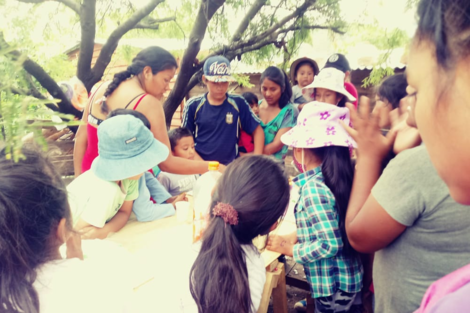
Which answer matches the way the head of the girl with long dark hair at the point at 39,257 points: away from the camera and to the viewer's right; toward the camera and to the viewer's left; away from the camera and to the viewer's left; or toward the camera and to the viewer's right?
away from the camera and to the viewer's right

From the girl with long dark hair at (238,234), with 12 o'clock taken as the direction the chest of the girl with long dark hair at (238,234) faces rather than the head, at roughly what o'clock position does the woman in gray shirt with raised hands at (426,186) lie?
the woman in gray shirt with raised hands at (426,186) is roughly at 2 o'clock from the girl with long dark hair at (238,234).

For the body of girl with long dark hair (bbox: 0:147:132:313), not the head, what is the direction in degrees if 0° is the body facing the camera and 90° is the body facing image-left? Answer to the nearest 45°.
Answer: approximately 225°

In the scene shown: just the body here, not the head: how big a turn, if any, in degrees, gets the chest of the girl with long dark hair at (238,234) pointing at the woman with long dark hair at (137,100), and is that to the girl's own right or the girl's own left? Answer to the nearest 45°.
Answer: approximately 90° to the girl's own left

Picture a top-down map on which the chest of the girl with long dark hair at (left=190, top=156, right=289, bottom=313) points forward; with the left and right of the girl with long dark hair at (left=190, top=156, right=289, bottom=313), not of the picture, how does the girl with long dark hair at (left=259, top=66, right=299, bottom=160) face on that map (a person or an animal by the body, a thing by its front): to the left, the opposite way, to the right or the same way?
the opposite way

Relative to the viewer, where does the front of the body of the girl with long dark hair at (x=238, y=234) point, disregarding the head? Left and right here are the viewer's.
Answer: facing away from the viewer and to the right of the viewer

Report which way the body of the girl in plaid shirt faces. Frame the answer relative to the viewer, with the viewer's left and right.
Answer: facing to the left of the viewer

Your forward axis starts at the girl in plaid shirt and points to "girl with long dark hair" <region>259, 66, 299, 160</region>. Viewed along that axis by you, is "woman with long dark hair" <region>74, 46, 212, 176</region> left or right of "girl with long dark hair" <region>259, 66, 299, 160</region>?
left
